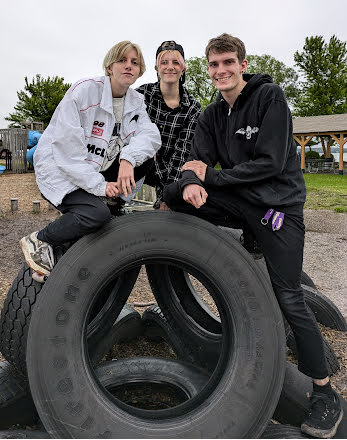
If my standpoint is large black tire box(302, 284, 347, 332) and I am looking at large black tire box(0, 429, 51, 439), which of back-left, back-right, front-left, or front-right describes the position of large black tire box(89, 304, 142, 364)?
front-right

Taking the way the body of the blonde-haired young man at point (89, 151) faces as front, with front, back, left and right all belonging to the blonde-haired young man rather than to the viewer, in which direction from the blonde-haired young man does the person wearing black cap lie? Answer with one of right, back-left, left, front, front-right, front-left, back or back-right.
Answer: left

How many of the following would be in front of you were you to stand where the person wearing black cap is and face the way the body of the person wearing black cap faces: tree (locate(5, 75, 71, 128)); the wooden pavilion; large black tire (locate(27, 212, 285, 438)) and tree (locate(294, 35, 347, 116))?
1

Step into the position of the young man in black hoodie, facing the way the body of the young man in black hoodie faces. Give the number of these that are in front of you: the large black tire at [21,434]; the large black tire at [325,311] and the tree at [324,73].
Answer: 1

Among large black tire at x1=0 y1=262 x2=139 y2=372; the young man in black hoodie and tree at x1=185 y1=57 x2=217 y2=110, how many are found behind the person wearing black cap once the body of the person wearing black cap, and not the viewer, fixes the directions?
1

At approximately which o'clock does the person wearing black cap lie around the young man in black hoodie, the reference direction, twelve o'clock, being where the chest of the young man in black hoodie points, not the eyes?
The person wearing black cap is roughly at 3 o'clock from the young man in black hoodie.

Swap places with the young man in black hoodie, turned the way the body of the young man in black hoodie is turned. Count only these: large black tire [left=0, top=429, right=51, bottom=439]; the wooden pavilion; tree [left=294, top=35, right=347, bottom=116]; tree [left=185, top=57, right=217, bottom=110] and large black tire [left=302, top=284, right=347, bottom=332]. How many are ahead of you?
1

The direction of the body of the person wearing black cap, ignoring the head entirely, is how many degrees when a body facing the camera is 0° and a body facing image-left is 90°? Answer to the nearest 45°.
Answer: approximately 0°

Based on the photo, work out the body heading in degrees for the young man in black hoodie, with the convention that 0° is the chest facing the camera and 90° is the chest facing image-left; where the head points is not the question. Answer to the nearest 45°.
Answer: approximately 45°

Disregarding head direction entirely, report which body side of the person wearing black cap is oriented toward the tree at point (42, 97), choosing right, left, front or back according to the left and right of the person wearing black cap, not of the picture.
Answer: back

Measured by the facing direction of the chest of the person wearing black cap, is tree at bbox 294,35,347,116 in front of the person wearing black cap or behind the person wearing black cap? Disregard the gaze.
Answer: behind

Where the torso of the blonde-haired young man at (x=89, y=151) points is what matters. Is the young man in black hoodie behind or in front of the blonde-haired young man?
in front
